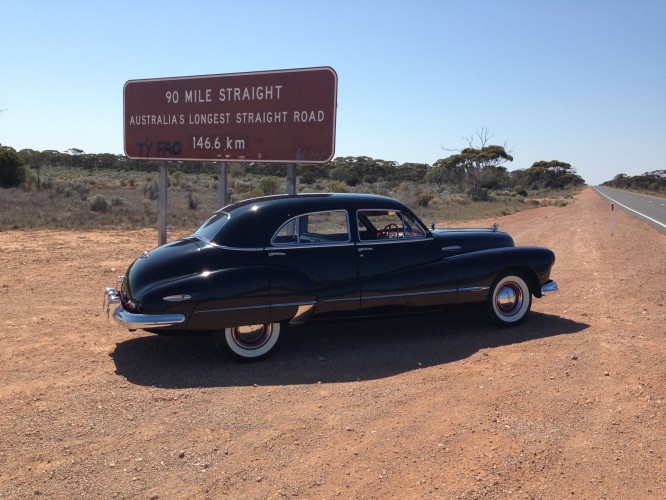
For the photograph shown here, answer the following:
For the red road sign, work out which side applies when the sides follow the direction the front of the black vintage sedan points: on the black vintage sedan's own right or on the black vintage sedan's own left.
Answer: on the black vintage sedan's own left

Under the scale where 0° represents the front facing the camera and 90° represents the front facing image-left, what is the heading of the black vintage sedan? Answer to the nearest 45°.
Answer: approximately 225°

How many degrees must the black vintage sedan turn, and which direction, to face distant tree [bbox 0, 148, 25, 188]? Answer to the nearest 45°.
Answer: approximately 90° to its left
